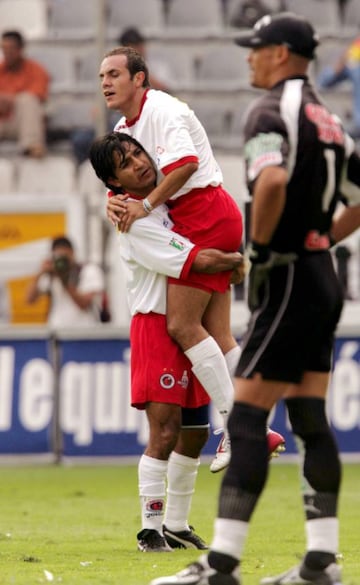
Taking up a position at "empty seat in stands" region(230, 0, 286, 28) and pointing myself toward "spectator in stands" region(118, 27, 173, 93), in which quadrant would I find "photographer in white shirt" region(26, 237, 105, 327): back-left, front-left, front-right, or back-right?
front-left

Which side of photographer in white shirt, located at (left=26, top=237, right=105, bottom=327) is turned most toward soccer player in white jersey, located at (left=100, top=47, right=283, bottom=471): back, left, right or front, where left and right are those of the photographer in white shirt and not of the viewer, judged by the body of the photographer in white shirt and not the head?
front

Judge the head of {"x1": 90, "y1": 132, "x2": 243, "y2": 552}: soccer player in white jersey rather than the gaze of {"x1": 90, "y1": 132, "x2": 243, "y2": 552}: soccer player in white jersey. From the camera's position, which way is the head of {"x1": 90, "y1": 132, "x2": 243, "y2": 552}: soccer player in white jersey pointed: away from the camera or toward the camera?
toward the camera

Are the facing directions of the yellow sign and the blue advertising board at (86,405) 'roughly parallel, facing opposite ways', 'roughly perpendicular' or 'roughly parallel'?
roughly parallel

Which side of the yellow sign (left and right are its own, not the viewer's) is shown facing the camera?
front

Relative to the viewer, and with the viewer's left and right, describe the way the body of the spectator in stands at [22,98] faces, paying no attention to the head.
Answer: facing the viewer

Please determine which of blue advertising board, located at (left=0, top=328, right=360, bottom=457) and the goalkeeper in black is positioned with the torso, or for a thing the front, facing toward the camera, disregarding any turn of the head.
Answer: the blue advertising board

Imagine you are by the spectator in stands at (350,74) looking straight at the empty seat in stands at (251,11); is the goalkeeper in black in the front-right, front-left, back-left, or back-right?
back-left

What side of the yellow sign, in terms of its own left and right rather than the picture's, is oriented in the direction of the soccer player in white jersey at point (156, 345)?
front

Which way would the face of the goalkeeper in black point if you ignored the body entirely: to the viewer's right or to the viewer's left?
to the viewer's left

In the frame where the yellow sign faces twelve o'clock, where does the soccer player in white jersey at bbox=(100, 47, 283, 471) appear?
The soccer player in white jersey is roughly at 12 o'clock from the yellow sign.

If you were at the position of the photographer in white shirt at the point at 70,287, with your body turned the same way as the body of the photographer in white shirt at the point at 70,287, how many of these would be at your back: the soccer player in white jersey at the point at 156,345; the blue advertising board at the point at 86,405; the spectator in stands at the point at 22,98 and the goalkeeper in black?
1

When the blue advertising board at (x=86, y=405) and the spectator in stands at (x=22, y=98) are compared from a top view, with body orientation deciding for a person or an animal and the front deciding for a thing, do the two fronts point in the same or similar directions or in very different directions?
same or similar directions

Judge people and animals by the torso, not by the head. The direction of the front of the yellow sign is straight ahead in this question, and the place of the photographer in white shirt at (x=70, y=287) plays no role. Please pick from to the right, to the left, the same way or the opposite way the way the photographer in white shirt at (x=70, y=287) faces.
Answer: the same way

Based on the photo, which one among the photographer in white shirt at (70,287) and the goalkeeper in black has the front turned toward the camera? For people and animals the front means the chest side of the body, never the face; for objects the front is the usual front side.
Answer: the photographer in white shirt

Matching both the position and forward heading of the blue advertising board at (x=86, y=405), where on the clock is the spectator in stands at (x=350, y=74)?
The spectator in stands is roughly at 7 o'clock from the blue advertising board.

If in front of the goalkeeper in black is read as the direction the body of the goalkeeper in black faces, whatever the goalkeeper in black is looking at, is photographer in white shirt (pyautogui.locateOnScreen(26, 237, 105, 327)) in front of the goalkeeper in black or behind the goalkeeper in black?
in front

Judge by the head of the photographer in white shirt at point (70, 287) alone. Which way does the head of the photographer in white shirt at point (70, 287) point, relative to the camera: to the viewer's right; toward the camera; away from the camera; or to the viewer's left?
toward the camera

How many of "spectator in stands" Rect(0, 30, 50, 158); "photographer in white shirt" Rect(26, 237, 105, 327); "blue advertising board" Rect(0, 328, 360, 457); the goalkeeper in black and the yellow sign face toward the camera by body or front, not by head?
4

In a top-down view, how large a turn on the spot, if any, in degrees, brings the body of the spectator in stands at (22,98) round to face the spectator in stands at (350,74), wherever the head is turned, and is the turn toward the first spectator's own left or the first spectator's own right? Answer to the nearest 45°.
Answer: approximately 90° to the first spectator's own left

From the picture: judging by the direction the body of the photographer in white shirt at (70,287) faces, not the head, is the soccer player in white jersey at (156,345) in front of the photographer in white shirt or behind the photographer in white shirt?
in front

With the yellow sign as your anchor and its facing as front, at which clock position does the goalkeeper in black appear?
The goalkeeper in black is roughly at 12 o'clock from the yellow sign.
